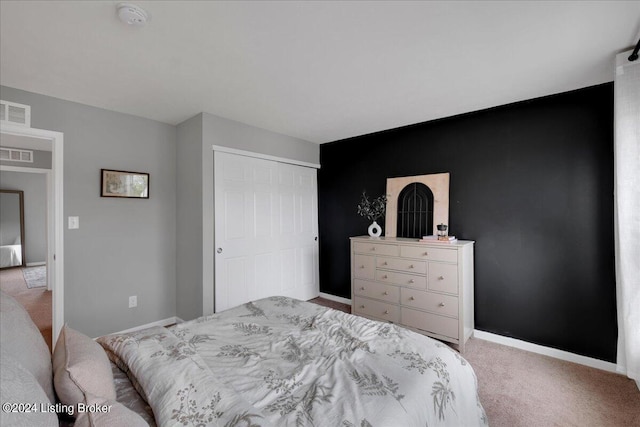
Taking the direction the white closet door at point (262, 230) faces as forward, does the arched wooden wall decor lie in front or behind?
in front

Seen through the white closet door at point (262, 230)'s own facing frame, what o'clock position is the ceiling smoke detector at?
The ceiling smoke detector is roughly at 2 o'clock from the white closet door.

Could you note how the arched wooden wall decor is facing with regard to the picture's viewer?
facing the viewer and to the left of the viewer

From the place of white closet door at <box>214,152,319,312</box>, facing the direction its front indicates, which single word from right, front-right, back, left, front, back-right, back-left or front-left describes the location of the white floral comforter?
front-right

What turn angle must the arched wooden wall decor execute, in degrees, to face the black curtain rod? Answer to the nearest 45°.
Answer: approximately 90° to its left

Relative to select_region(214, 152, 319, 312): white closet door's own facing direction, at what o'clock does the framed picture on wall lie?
The framed picture on wall is roughly at 4 o'clock from the white closet door.

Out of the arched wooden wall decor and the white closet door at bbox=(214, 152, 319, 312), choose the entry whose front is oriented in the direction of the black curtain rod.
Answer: the white closet door

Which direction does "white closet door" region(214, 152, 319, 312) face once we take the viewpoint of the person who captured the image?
facing the viewer and to the right of the viewer

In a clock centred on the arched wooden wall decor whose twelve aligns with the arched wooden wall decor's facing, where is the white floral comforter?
The white floral comforter is roughly at 11 o'clock from the arched wooden wall decor.

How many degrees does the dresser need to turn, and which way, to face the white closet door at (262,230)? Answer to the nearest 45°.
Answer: approximately 45° to its right

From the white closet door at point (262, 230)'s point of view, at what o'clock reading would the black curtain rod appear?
The black curtain rod is roughly at 12 o'clock from the white closet door.
